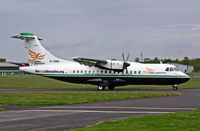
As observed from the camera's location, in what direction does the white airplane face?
facing to the right of the viewer
